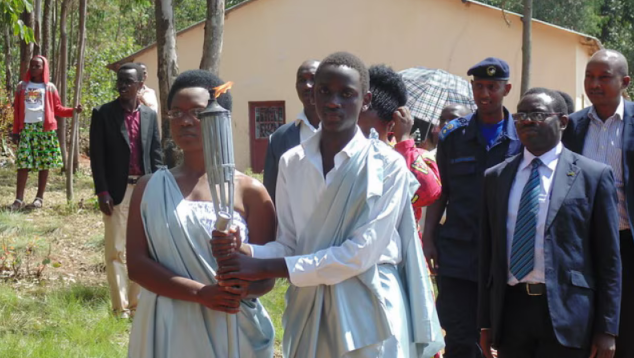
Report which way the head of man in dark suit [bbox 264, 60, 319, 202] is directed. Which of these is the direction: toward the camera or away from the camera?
toward the camera

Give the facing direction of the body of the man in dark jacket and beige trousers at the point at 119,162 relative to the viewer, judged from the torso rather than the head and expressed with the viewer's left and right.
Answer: facing the viewer

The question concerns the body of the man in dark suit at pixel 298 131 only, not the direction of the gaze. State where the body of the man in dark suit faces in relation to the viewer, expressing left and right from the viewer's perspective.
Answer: facing the viewer and to the left of the viewer

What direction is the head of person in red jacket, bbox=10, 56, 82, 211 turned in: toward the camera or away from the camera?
toward the camera

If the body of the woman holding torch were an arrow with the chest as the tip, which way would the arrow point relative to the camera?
toward the camera

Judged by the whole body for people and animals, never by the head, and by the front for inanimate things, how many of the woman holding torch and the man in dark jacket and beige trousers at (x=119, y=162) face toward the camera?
2

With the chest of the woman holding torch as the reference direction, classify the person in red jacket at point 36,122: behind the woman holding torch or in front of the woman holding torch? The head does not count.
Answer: behind

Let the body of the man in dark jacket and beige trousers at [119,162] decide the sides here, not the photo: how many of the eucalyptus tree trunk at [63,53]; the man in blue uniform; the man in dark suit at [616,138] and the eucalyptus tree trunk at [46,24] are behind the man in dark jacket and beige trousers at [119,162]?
2

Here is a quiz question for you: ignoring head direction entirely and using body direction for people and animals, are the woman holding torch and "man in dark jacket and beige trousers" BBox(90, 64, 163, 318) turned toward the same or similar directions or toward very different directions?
same or similar directions

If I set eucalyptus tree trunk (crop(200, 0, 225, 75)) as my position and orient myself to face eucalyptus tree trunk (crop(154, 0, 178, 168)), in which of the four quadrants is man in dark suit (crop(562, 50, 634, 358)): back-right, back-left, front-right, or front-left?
back-left
